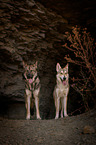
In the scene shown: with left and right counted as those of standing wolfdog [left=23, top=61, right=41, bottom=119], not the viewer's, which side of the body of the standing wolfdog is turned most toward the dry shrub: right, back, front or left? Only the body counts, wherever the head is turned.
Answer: left

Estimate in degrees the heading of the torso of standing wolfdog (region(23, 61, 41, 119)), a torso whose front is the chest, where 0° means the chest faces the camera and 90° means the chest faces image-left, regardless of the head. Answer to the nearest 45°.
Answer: approximately 0°
